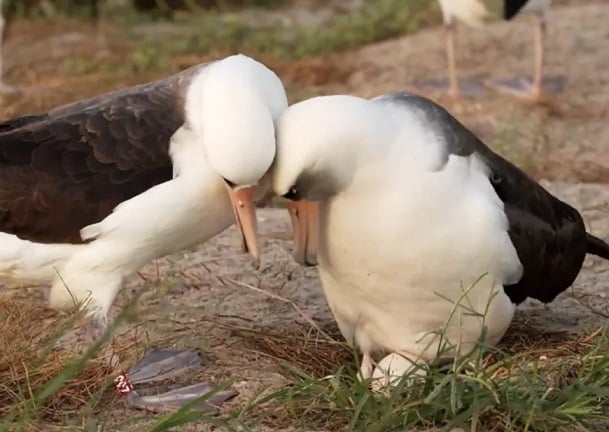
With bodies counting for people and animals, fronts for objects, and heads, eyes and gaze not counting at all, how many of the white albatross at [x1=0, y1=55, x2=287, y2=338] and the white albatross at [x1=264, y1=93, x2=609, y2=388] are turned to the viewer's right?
1

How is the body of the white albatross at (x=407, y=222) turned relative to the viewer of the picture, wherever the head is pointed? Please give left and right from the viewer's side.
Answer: facing the viewer and to the left of the viewer

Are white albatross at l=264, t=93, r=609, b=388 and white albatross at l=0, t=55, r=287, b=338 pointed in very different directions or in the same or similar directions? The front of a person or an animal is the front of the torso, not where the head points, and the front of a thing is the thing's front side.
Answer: very different directions

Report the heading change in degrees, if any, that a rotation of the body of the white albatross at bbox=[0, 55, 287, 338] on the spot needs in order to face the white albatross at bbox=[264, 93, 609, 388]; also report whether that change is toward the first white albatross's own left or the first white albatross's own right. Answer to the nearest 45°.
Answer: approximately 45° to the first white albatross's own right

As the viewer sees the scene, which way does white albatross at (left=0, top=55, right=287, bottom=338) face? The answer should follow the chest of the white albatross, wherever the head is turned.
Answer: to the viewer's right
